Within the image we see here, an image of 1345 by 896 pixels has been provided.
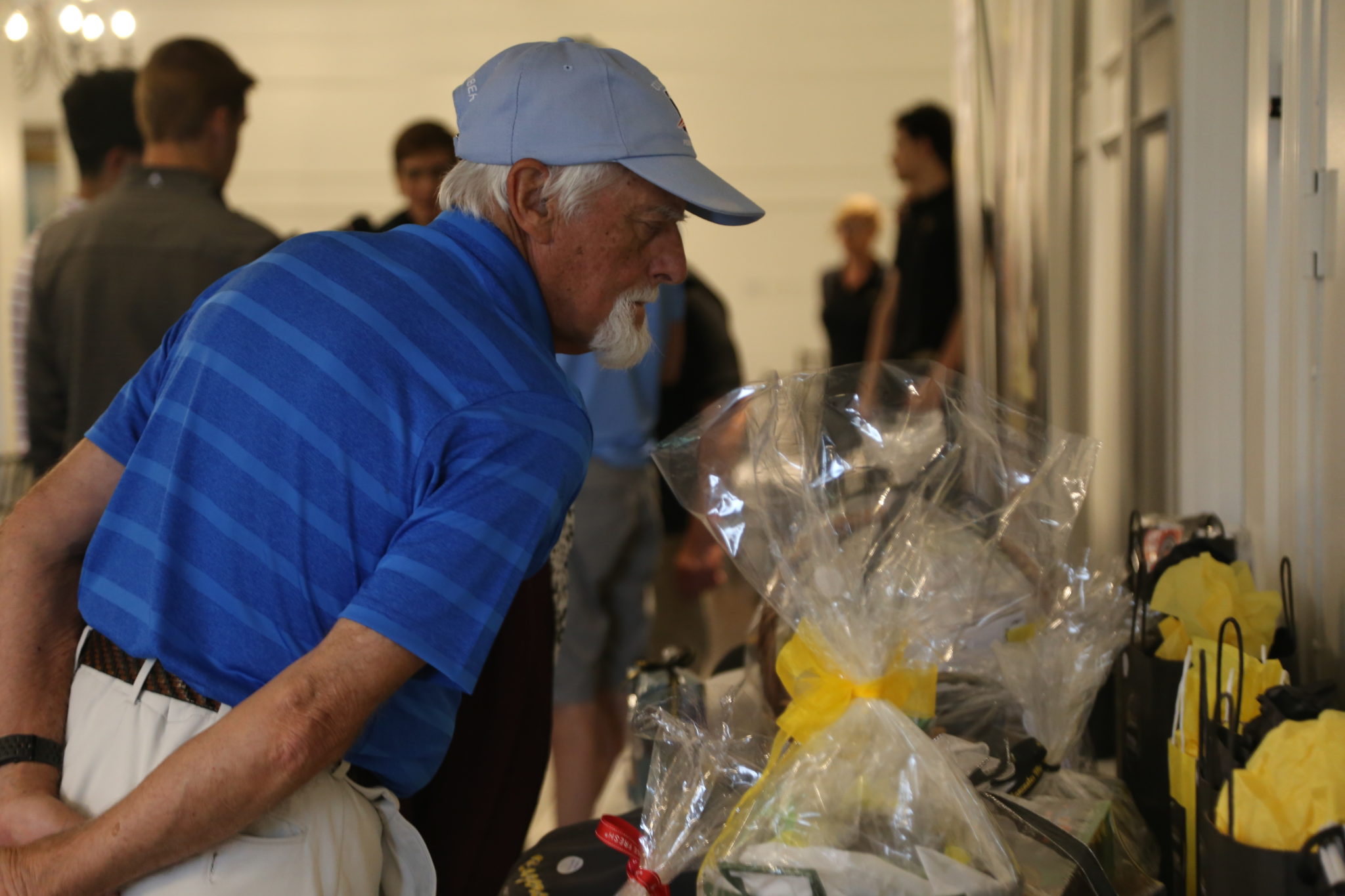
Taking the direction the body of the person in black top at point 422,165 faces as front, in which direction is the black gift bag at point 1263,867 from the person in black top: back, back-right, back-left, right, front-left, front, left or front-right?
front

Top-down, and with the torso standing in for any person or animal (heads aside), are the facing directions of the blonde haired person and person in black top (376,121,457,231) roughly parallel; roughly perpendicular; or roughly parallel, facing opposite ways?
roughly parallel

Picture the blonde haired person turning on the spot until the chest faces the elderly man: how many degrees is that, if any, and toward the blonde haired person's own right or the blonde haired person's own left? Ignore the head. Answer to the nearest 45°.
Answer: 0° — they already face them

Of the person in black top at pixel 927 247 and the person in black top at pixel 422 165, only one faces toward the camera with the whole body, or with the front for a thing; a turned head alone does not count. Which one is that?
the person in black top at pixel 422 165

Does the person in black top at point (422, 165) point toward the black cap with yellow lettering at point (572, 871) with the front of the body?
yes

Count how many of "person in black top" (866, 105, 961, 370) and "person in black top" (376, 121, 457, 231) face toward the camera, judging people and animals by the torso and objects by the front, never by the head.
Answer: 1

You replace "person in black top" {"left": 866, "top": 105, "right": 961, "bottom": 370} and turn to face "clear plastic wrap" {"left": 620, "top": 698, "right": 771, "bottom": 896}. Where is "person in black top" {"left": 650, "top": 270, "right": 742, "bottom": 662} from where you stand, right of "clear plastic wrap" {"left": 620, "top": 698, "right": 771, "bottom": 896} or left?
right

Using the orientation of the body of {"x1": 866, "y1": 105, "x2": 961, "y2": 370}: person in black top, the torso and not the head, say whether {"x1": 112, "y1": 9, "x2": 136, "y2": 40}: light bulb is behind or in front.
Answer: in front

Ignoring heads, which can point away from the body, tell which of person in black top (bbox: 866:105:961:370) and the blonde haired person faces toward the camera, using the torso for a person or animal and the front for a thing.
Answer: the blonde haired person

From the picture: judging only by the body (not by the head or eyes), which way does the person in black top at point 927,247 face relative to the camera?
to the viewer's left

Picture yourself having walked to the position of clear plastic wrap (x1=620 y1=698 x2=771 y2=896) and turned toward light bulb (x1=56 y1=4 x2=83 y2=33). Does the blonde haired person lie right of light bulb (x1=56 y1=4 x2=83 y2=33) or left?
right

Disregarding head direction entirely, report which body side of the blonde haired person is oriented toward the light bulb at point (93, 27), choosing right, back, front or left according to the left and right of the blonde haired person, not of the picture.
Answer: right

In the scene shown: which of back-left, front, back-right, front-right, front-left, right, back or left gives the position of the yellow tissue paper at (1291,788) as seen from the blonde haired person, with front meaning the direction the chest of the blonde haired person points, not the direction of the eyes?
front

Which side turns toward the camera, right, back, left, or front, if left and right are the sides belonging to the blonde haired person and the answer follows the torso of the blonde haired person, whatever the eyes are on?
front

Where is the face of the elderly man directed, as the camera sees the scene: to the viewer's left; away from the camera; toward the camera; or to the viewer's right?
to the viewer's right

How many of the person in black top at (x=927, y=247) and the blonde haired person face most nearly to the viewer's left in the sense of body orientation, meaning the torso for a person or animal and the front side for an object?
1

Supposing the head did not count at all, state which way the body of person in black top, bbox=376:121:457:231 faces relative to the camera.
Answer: toward the camera

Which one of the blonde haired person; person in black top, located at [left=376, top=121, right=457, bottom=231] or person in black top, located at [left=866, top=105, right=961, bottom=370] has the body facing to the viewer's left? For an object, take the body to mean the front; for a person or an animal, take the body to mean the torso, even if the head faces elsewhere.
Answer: person in black top, located at [left=866, top=105, right=961, bottom=370]

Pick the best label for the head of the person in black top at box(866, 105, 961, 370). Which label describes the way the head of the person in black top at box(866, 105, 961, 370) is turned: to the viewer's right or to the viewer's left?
to the viewer's left

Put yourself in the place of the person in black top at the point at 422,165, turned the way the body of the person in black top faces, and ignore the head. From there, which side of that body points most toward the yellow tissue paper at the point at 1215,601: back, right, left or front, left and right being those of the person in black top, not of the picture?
front

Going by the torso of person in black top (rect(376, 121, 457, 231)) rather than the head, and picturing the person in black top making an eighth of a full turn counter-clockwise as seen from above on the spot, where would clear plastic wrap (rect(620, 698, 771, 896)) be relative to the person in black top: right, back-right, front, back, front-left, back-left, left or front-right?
front-right

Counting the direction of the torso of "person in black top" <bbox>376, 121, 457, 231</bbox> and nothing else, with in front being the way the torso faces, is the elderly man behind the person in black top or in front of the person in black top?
in front

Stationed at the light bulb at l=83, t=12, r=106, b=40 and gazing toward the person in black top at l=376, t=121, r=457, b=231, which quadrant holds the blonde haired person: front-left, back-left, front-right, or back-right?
front-left
